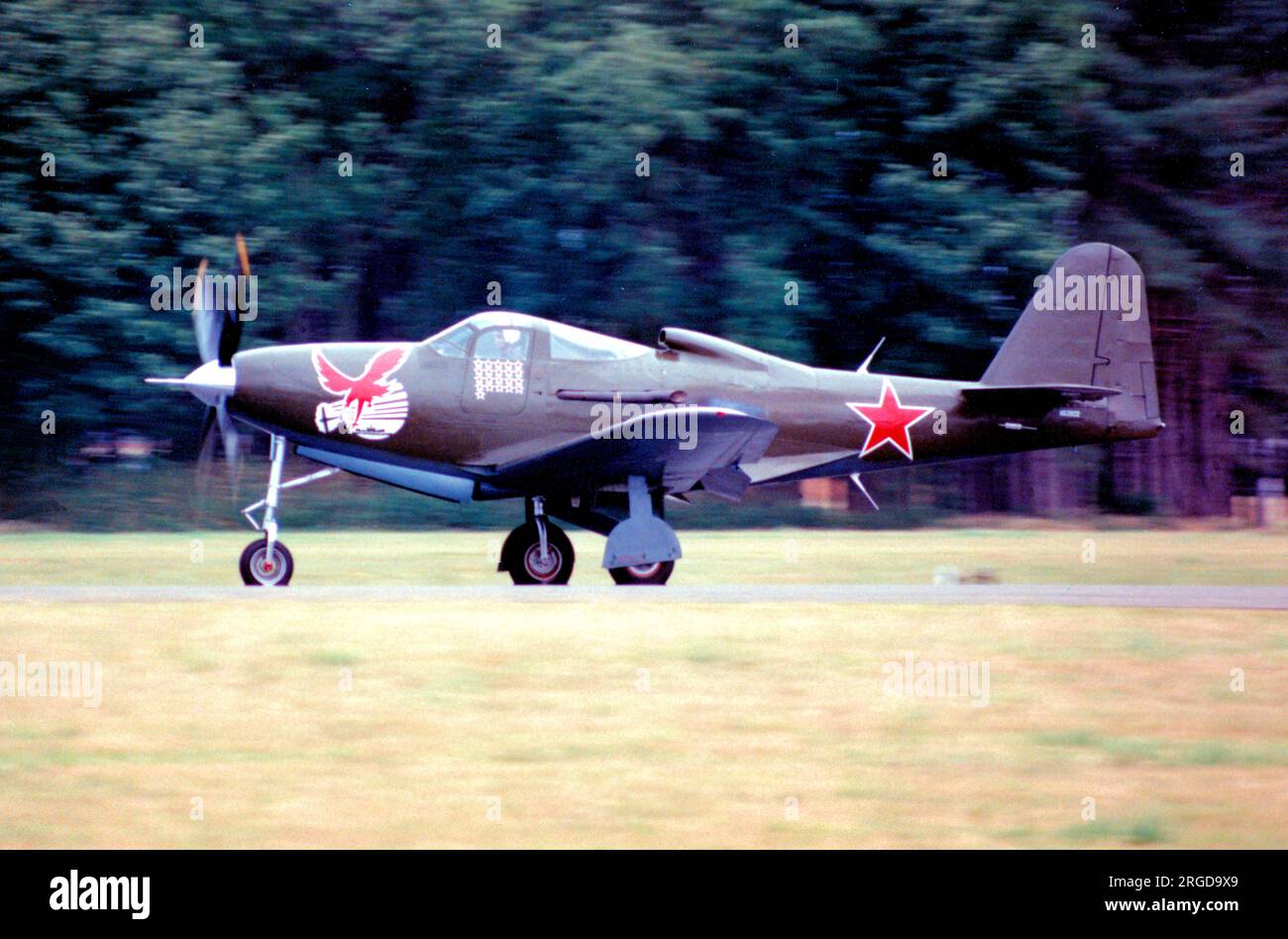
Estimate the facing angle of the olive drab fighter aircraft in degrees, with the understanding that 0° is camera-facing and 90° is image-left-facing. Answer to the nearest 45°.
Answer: approximately 90°
